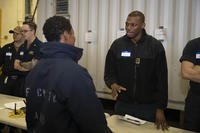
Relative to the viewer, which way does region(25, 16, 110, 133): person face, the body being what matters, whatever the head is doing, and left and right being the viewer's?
facing away from the viewer and to the right of the viewer

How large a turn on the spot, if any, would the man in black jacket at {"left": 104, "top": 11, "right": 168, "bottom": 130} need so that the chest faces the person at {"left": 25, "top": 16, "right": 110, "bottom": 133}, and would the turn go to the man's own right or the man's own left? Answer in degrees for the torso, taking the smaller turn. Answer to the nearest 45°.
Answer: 0° — they already face them

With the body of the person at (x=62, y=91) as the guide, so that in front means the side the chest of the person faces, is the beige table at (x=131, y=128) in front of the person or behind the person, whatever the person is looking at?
in front

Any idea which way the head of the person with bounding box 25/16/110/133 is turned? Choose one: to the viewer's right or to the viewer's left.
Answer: to the viewer's right

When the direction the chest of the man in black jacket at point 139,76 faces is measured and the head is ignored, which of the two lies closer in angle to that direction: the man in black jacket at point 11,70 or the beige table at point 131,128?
the beige table

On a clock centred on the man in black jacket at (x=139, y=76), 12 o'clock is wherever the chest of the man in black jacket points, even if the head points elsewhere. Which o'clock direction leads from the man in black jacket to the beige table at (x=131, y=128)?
The beige table is roughly at 12 o'clock from the man in black jacket.

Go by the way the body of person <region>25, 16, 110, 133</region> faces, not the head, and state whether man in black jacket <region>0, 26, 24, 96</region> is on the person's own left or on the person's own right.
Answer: on the person's own left

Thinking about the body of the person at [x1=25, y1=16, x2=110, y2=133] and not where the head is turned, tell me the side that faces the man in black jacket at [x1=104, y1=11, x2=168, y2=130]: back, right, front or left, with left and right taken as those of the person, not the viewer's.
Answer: front

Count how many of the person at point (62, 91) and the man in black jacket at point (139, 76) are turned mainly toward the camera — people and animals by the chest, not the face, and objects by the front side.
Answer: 1

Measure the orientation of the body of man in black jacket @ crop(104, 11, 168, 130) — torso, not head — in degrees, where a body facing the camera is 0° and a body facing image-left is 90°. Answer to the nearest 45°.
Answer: approximately 0°

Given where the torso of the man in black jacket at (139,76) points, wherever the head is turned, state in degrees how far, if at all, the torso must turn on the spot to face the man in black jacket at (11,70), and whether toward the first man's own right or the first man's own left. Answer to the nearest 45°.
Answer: approximately 135° to the first man's own right

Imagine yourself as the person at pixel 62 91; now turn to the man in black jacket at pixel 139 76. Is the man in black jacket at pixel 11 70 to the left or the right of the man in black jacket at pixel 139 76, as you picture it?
left

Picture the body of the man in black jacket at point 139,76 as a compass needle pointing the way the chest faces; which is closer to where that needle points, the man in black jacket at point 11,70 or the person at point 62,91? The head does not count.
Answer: the person
